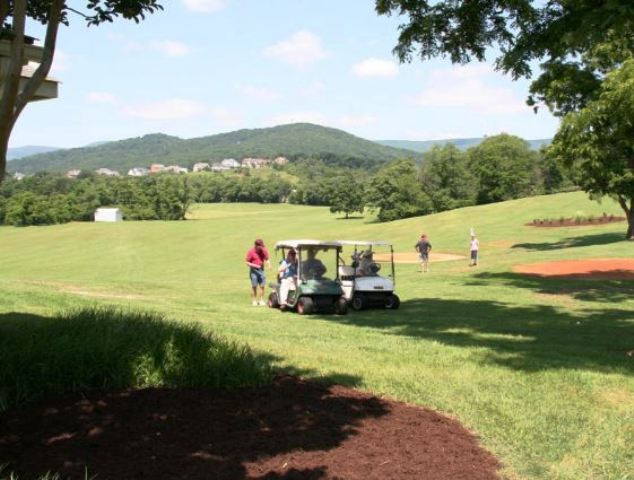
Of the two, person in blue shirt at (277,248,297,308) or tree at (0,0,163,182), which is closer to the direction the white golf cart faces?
the tree

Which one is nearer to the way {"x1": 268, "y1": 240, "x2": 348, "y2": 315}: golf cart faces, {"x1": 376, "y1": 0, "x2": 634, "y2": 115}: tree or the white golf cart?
the tree

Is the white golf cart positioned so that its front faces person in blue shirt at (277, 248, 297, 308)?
no

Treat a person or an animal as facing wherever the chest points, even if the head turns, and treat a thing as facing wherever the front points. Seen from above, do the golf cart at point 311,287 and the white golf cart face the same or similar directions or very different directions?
same or similar directions

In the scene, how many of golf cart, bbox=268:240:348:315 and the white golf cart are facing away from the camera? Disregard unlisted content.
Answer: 0

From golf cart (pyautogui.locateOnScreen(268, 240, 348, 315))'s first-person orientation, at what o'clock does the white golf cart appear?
The white golf cart is roughly at 10 o'clock from the golf cart.

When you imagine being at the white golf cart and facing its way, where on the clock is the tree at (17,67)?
The tree is roughly at 2 o'clock from the white golf cart.

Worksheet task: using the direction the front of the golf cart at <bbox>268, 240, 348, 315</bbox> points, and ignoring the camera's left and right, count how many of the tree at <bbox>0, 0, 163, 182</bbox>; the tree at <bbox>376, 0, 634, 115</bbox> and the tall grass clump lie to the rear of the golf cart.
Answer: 0

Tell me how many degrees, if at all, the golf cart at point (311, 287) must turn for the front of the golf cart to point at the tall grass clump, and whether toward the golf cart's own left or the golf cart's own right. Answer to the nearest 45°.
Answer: approximately 45° to the golf cart's own right

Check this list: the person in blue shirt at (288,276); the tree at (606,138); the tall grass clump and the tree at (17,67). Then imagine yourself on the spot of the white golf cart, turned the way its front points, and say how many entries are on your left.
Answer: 1

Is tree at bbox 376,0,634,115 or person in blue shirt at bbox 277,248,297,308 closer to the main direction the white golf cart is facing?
the tree

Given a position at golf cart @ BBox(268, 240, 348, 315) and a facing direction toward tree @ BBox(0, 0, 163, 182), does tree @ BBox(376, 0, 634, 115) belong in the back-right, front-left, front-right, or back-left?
front-left

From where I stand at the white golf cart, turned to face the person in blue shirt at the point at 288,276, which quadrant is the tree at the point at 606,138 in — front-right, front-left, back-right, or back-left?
back-right

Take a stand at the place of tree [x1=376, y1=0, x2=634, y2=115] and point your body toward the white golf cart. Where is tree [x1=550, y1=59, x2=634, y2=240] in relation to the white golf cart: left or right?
right

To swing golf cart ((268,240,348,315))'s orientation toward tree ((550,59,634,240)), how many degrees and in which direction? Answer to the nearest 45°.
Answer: approximately 90° to its left
